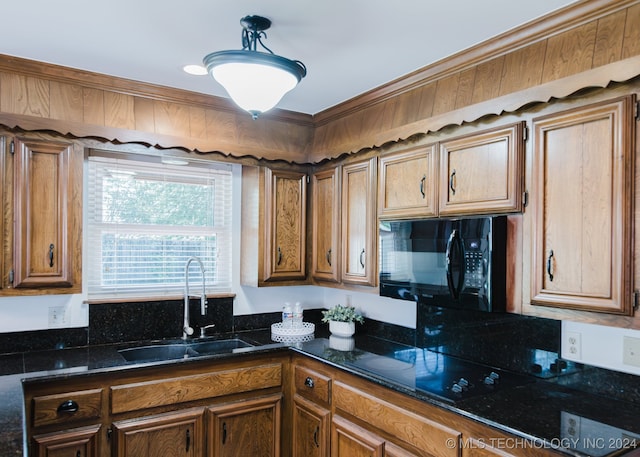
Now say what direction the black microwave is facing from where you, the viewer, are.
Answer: facing the viewer and to the left of the viewer

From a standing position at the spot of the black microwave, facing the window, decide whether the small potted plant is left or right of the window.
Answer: right

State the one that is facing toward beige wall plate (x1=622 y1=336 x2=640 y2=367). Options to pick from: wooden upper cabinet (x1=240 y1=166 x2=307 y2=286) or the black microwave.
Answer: the wooden upper cabinet

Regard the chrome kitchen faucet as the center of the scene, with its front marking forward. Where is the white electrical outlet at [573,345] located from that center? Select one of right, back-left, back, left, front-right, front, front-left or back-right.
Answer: front

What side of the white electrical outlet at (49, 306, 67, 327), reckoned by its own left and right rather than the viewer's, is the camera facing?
front

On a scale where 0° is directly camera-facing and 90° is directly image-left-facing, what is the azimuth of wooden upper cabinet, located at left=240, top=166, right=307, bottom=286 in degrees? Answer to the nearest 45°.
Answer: approximately 315°

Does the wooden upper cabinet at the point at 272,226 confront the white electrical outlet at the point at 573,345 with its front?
yes

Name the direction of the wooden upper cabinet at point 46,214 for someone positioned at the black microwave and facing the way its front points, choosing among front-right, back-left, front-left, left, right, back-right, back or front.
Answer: front-right

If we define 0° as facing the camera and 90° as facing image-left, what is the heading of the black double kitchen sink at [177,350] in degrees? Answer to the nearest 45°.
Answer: approximately 315°

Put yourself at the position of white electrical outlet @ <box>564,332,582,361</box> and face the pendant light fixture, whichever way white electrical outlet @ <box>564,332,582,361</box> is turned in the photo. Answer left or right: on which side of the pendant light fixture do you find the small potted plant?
right

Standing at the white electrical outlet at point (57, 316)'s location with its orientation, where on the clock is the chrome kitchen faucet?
The chrome kitchen faucet is roughly at 9 o'clock from the white electrical outlet.

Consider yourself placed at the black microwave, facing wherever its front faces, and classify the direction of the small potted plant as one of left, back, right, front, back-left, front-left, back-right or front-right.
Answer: right

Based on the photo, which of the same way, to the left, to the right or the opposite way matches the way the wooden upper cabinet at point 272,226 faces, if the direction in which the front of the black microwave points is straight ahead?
to the left

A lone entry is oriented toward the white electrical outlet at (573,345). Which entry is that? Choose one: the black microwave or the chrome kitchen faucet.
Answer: the chrome kitchen faucet

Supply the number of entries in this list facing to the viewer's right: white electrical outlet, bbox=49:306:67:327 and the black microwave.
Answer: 0

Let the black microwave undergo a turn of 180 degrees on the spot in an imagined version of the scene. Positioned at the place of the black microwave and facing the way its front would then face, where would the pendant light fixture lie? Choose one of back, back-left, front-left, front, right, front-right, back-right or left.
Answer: back

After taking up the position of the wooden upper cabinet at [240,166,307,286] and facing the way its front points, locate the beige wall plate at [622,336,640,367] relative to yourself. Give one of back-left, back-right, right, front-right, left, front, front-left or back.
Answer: front
